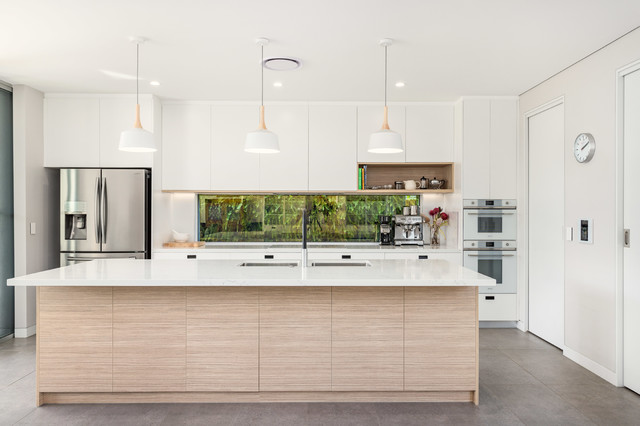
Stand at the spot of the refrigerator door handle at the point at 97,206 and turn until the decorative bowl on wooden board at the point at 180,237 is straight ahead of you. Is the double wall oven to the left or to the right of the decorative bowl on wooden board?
right

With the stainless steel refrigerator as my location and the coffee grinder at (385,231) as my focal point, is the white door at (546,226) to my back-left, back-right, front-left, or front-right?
front-right

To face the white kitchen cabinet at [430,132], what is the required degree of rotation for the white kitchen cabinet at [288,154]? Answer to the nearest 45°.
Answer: approximately 90° to its left

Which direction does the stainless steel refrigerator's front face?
toward the camera

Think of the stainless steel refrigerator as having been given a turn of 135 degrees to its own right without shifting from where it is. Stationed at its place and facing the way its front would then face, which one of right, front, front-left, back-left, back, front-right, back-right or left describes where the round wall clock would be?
back

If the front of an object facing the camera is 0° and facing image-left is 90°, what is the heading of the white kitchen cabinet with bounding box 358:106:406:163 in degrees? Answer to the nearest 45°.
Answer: approximately 0°

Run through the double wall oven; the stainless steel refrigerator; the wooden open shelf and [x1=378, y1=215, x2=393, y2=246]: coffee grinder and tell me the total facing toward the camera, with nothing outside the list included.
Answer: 4

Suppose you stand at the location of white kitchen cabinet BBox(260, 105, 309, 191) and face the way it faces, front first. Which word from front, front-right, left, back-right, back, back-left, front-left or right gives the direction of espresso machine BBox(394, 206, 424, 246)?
left

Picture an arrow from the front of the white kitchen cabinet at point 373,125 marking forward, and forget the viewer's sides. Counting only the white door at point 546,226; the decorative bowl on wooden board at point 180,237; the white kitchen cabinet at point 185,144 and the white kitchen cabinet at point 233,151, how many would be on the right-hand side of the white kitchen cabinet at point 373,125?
3

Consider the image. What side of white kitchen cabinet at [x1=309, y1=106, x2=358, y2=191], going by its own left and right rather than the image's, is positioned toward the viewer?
front

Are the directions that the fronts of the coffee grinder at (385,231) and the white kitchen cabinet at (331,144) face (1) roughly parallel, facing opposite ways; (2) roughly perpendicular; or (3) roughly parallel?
roughly parallel

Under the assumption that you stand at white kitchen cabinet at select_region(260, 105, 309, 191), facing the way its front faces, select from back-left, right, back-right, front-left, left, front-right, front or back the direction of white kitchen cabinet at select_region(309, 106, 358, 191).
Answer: left

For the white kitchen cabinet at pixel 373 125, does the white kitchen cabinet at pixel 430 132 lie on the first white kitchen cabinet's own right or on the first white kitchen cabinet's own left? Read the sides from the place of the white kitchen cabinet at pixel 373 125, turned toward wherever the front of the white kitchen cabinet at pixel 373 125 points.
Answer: on the first white kitchen cabinet's own left

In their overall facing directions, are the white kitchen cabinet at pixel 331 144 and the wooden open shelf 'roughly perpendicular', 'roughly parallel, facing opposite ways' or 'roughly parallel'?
roughly parallel

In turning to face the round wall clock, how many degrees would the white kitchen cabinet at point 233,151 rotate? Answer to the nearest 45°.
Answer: approximately 45° to its left

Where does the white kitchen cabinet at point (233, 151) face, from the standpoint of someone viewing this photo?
facing the viewer
